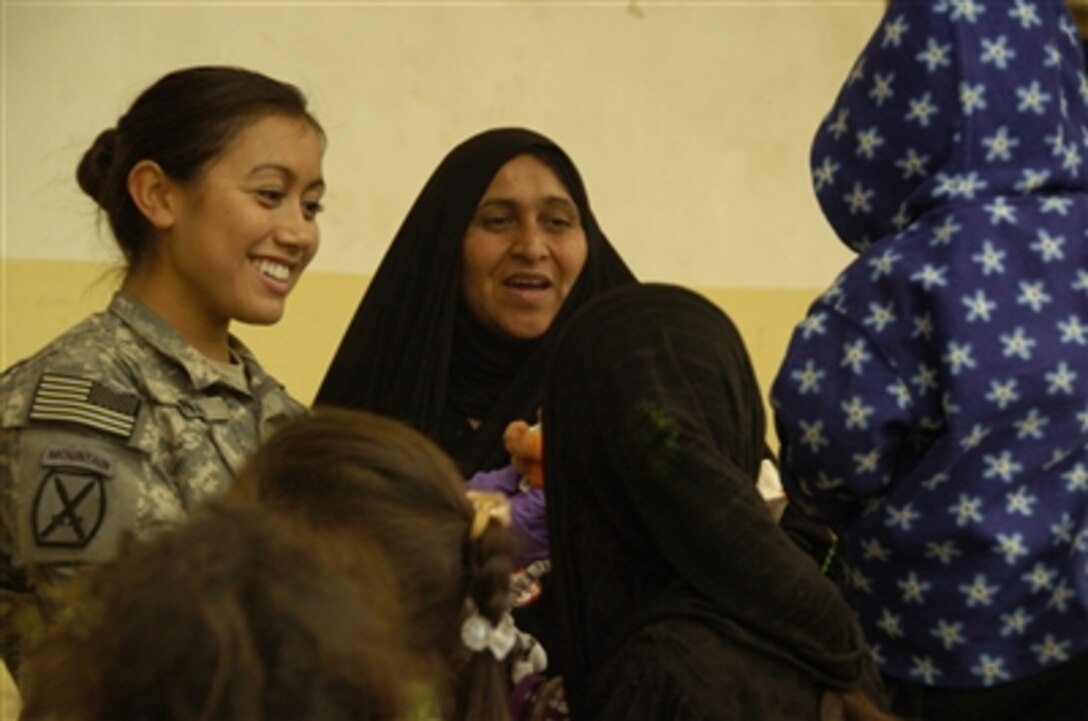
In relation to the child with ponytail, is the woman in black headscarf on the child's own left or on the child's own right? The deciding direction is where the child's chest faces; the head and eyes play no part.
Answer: on the child's own right

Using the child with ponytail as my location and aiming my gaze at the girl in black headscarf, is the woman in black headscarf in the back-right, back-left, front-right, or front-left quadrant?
front-left
